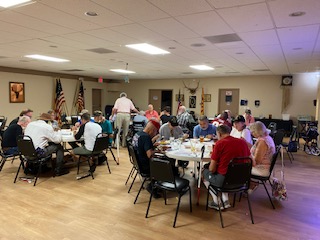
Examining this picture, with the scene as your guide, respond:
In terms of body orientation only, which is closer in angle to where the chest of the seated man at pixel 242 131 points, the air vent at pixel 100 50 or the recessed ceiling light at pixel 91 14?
the recessed ceiling light

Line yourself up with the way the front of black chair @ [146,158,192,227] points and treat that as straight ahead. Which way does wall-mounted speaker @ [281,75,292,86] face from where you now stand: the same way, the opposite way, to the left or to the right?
the opposite way

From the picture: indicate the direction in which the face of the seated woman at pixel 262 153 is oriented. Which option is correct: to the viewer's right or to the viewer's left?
to the viewer's left

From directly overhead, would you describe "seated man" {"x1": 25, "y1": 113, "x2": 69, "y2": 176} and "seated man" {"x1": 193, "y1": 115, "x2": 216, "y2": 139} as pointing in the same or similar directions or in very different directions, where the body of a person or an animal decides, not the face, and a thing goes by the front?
very different directions

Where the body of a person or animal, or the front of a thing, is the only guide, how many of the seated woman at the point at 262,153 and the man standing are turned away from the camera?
1

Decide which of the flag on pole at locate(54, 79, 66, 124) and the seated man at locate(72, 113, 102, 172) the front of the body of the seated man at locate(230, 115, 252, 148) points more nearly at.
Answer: the seated man at locate(72, 113, 102, 172)

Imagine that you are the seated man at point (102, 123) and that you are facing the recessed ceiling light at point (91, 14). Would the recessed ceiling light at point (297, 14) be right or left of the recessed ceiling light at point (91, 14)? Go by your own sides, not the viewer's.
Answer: left

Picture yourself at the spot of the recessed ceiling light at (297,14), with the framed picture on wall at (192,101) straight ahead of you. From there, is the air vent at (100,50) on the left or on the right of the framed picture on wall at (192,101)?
left

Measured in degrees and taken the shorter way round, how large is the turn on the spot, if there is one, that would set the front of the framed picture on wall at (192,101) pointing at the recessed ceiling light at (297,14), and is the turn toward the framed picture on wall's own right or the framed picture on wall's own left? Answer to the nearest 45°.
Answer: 0° — it already faces it

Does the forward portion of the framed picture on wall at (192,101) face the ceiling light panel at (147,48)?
yes

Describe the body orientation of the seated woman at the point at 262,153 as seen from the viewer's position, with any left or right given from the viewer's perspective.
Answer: facing to the left of the viewer

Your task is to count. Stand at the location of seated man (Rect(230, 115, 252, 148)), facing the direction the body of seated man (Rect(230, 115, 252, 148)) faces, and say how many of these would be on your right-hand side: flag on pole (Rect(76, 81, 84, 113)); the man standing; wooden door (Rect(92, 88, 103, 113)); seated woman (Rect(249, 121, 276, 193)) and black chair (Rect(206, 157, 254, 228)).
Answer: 3
